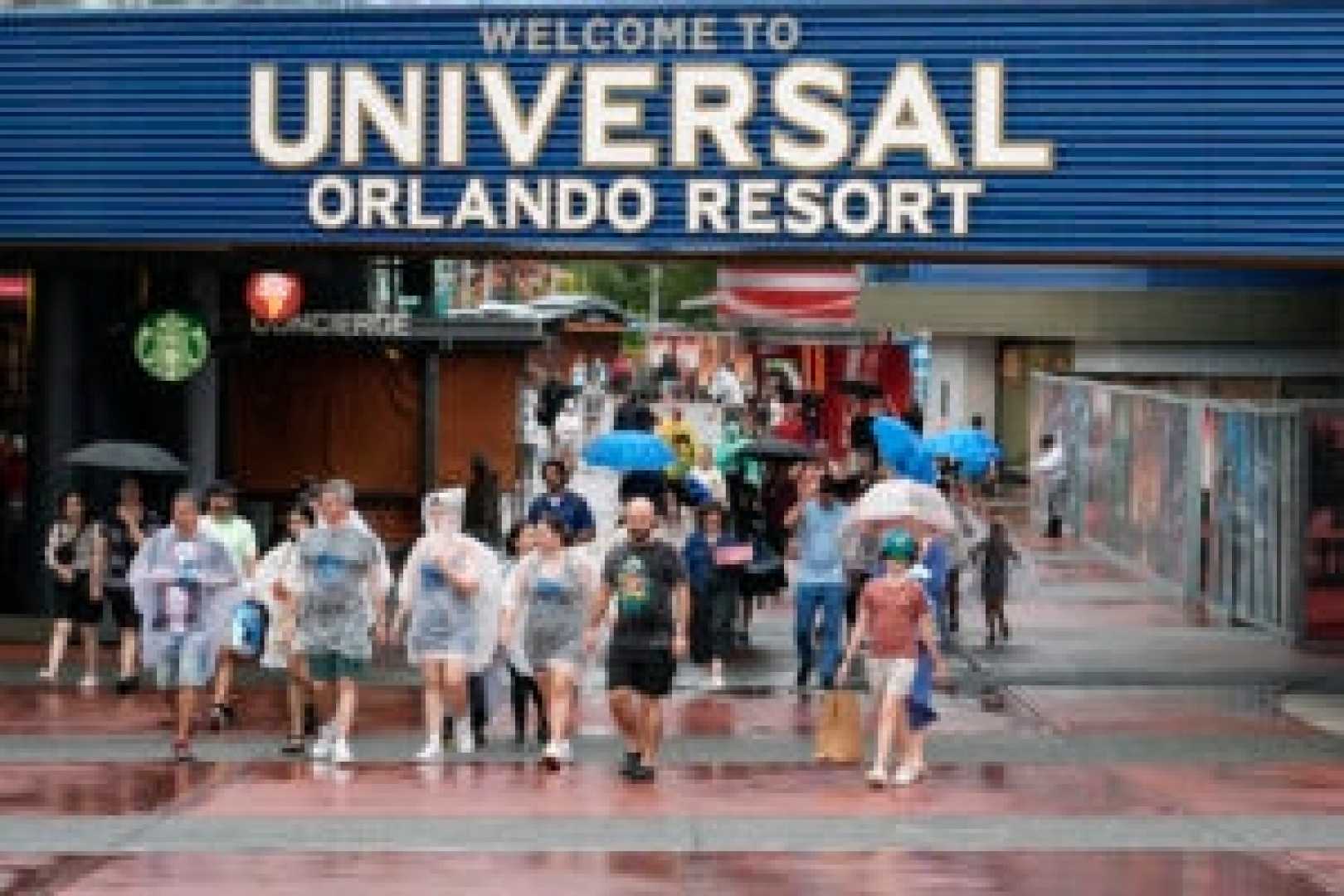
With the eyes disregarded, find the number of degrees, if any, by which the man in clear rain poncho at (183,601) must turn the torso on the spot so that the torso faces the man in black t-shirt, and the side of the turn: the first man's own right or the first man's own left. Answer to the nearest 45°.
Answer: approximately 45° to the first man's own left

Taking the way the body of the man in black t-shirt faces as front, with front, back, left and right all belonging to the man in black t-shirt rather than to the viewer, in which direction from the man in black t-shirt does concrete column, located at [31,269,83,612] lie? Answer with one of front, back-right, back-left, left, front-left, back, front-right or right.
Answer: back-right

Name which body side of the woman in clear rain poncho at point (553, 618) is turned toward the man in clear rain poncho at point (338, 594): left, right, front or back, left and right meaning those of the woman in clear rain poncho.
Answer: right

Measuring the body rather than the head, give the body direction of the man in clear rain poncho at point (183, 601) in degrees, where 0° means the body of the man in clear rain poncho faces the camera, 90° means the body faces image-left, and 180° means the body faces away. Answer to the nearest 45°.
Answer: approximately 0°

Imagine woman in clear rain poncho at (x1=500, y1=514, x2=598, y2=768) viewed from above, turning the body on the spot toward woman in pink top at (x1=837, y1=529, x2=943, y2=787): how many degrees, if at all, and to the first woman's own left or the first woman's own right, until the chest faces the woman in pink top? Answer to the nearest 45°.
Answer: approximately 90° to the first woman's own left
